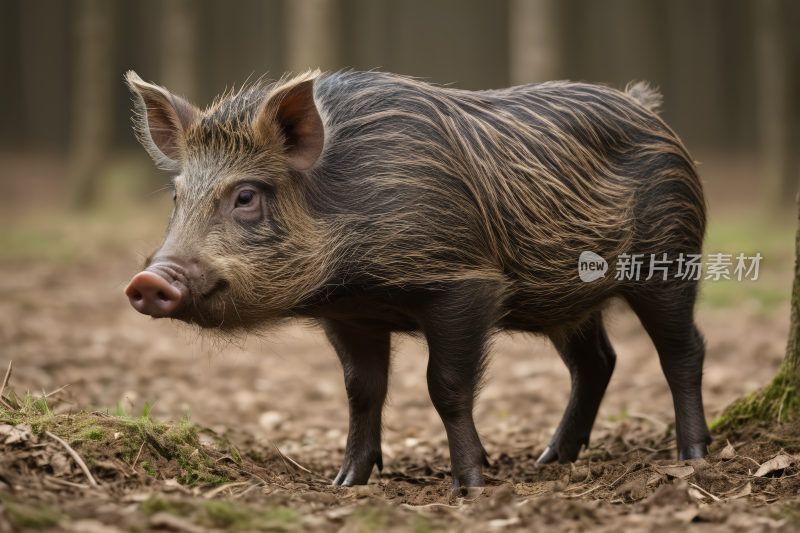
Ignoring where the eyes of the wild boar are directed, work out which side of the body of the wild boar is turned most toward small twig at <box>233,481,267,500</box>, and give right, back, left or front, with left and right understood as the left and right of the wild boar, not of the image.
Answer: front

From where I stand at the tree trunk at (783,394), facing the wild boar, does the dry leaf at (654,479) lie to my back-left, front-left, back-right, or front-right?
front-left

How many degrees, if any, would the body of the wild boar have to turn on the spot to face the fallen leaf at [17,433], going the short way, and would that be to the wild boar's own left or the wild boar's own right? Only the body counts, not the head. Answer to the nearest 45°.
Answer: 0° — it already faces it

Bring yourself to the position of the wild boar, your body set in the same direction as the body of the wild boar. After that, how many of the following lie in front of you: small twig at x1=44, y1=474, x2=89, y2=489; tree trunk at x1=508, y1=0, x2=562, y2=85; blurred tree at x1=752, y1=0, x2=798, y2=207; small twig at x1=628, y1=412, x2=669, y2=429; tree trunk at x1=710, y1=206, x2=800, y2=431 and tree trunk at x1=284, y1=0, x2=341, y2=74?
1

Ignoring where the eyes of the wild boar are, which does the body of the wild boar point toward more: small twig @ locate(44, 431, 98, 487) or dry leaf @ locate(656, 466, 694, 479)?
the small twig

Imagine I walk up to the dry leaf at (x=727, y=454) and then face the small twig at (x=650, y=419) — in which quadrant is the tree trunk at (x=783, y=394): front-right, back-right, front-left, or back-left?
front-right

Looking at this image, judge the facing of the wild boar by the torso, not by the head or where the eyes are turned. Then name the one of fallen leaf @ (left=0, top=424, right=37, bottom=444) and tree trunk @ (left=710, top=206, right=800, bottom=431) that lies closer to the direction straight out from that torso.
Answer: the fallen leaf

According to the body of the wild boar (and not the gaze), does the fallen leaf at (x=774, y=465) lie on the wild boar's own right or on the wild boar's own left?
on the wild boar's own left

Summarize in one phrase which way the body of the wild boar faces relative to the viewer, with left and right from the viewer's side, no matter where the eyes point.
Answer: facing the viewer and to the left of the viewer

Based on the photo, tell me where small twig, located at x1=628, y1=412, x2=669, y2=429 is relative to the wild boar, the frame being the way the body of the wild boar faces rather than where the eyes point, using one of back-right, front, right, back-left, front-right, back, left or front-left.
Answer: back

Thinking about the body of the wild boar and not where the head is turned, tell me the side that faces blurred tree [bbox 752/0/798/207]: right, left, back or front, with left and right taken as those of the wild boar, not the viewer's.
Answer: back

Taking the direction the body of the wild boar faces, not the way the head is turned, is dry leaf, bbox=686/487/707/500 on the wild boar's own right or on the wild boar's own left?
on the wild boar's own left

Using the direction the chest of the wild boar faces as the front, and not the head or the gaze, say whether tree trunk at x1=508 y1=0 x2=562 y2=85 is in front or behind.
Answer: behind

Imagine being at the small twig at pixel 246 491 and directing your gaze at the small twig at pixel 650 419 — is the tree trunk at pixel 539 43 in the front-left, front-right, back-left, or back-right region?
front-left

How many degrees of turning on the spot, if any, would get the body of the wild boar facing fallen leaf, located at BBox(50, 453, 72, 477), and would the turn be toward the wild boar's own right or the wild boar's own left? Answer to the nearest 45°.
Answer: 0° — it already faces it
